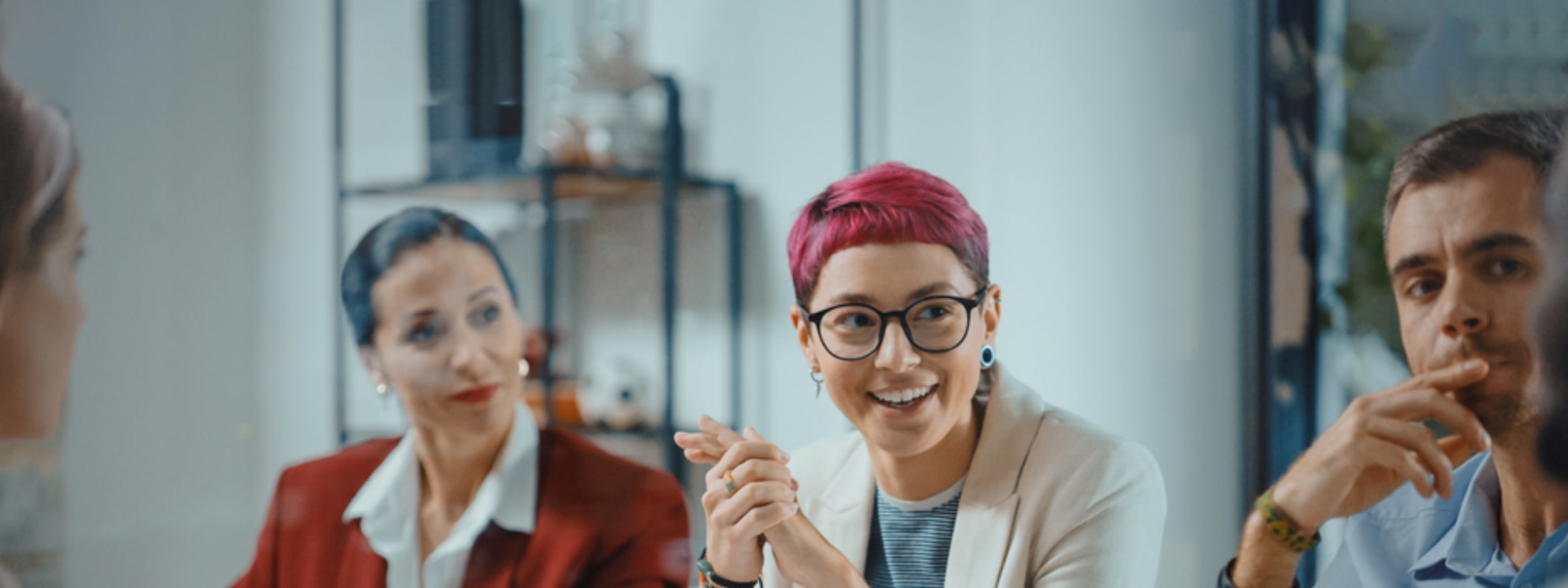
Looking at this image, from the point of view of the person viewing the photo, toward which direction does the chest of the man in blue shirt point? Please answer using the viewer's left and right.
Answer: facing the viewer and to the left of the viewer

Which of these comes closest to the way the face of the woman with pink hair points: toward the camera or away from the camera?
toward the camera

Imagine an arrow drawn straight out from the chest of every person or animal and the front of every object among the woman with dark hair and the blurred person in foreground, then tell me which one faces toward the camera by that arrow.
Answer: the woman with dark hair

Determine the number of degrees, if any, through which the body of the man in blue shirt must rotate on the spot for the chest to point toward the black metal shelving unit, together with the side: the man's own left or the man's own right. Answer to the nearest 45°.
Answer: approximately 45° to the man's own right

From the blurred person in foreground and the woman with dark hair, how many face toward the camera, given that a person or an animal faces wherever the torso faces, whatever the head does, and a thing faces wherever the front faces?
1

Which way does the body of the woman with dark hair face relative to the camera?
toward the camera

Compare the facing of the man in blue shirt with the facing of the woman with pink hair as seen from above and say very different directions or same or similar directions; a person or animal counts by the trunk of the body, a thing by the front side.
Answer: same or similar directions

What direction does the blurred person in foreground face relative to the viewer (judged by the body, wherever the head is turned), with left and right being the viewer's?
facing away from the viewer and to the right of the viewer

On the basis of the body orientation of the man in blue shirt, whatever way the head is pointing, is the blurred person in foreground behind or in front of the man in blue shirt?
in front
